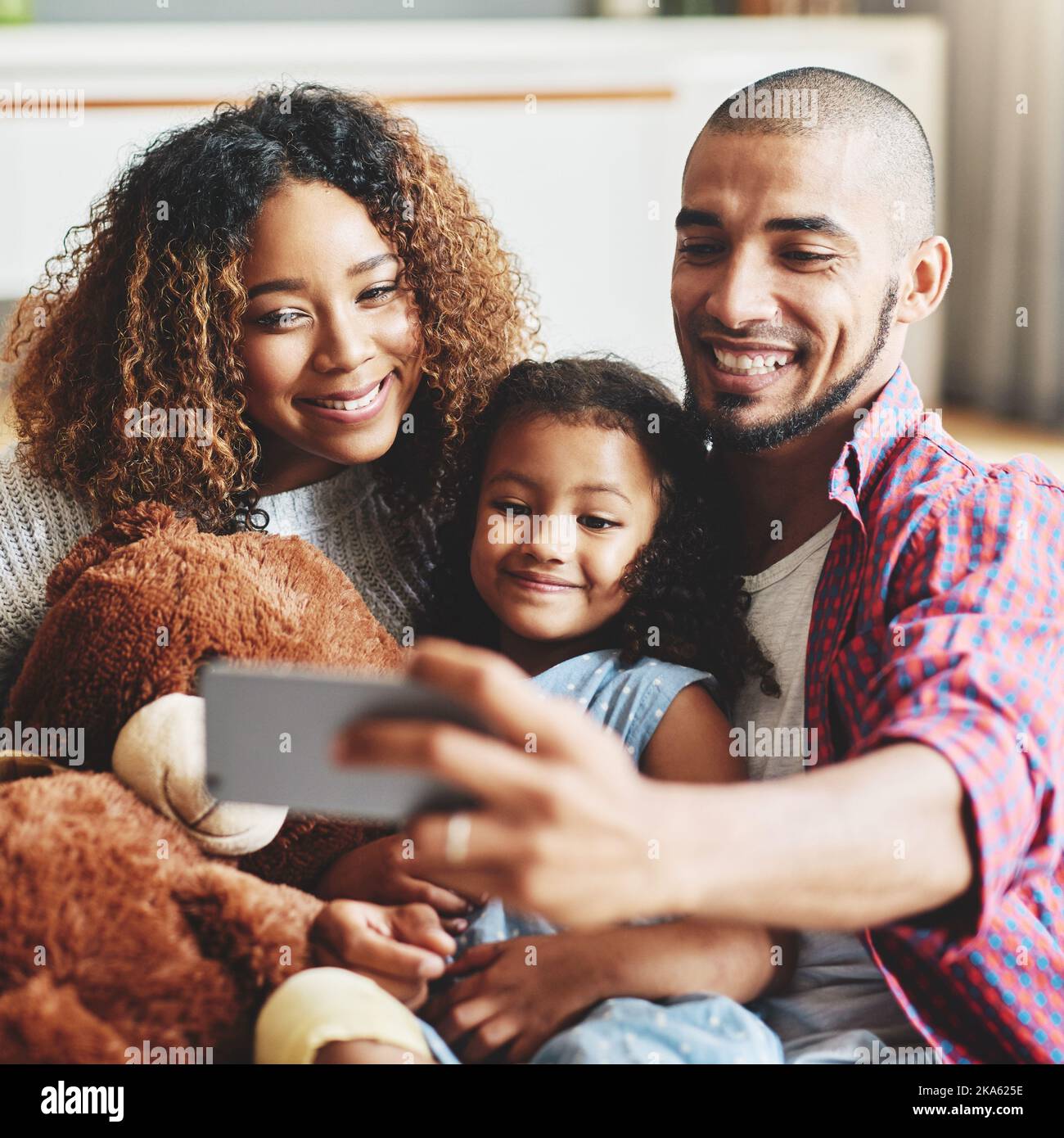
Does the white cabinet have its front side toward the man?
yes

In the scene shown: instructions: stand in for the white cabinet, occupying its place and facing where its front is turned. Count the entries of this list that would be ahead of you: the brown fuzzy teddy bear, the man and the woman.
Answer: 3

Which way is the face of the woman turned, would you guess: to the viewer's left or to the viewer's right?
to the viewer's right

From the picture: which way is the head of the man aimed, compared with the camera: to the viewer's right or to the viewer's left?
to the viewer's left

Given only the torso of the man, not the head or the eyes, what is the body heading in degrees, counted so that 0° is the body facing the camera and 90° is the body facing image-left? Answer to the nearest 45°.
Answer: approximately 45°

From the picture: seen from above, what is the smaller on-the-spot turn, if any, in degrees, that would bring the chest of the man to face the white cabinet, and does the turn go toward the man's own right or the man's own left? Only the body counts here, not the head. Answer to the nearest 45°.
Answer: approximately 135° to the man's own right
